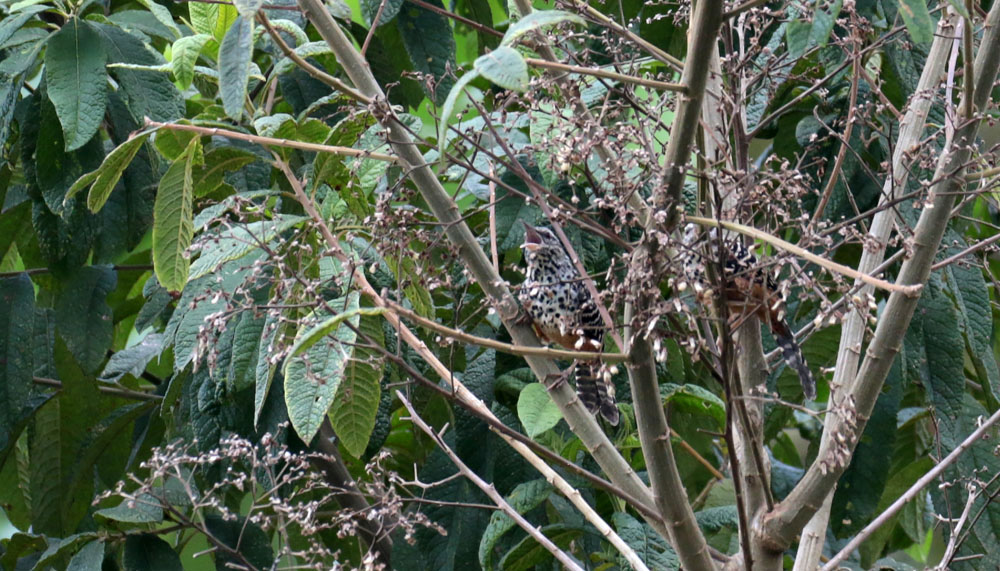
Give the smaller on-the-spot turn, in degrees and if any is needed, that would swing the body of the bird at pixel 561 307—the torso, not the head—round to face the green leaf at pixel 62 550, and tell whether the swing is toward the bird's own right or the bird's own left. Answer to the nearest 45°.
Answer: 0° — it already faces it

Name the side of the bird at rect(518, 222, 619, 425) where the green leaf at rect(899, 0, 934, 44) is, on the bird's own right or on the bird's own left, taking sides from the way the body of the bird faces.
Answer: on the bird's own left

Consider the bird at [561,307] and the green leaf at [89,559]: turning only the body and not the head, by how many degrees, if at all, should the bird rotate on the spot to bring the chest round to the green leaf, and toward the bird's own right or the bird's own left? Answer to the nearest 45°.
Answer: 0° — it already faces it

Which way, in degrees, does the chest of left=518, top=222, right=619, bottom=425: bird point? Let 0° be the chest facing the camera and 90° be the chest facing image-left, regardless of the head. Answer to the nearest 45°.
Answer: approximately 45°
